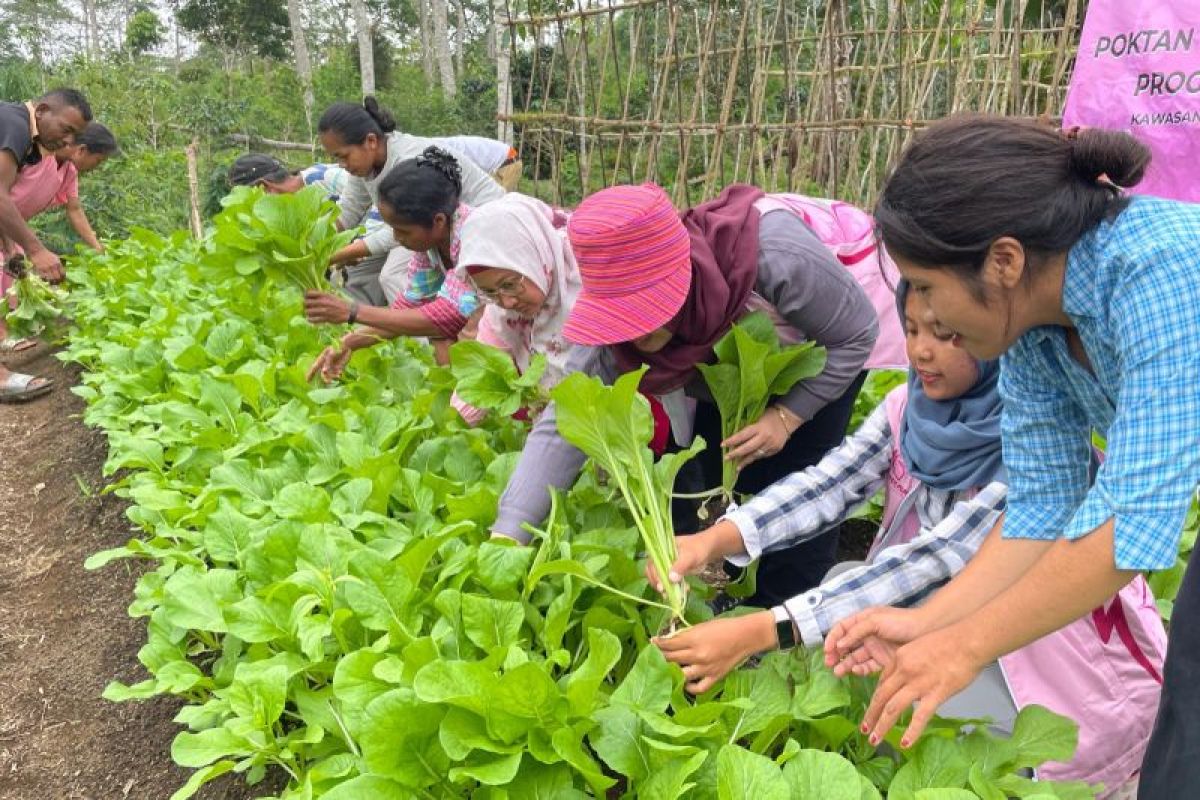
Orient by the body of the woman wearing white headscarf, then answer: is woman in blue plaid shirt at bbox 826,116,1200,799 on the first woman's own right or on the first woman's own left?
on the first woman's own left

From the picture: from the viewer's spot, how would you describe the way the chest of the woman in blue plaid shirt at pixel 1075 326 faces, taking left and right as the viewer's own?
facing to the left of the viewer

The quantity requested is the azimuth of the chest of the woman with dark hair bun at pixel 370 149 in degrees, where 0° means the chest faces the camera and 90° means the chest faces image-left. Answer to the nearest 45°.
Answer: approximately 90°

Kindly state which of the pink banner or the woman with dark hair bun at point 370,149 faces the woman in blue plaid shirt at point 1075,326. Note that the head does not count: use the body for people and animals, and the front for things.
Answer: the pink banner

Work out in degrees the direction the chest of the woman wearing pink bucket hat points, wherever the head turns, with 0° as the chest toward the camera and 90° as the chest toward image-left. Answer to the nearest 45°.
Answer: approximately 45°

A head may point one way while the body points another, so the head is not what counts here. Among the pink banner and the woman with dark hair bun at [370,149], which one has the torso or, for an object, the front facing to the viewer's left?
the woman with dark hair bun

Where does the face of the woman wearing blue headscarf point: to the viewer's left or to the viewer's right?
to the viewer's left

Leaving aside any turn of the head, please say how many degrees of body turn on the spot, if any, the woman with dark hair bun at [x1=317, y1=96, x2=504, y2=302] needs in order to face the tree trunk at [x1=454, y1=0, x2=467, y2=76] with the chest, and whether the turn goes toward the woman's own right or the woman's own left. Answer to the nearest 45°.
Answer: approximately 90° to the woman's own right

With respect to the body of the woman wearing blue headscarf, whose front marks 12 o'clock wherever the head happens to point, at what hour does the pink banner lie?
The pink banner is roughly at 5 o'clock from the woman wearing blue headscarf.

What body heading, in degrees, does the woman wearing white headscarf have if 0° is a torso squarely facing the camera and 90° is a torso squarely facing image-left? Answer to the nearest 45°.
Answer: approximately 45°

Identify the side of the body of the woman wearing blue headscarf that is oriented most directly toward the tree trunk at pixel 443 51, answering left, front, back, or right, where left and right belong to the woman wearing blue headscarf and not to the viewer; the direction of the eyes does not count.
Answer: right
